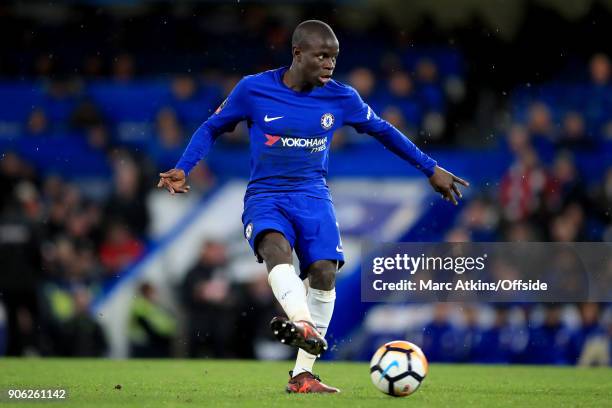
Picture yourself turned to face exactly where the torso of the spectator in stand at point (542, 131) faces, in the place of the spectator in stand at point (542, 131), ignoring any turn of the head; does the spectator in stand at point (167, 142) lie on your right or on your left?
on your right

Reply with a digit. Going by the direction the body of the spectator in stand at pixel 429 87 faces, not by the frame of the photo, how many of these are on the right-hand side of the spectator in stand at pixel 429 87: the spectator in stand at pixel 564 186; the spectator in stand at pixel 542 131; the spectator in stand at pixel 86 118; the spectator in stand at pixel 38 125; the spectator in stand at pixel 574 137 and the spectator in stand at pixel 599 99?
2

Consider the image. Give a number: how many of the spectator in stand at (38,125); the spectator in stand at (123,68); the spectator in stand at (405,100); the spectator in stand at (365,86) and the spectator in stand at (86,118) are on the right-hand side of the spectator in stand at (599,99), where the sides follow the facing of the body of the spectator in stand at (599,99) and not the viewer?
5

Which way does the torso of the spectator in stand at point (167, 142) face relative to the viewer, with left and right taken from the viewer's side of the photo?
facing the viewer

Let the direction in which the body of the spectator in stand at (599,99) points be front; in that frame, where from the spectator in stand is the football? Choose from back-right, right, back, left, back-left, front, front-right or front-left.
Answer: front

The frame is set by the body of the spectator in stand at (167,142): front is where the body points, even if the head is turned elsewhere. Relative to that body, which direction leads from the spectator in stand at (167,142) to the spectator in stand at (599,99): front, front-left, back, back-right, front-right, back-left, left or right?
left

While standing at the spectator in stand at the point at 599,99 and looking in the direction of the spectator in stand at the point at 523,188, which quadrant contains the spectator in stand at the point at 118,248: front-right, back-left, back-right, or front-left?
front-right

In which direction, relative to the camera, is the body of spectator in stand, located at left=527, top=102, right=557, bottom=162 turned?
toward the camera

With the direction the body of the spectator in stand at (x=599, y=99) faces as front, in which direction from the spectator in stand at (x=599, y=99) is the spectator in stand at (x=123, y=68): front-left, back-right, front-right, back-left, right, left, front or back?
right

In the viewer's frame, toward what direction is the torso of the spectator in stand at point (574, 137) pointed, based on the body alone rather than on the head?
toward the camera

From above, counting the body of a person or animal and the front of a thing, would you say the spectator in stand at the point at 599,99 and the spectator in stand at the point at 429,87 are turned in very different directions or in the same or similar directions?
same or similar directions

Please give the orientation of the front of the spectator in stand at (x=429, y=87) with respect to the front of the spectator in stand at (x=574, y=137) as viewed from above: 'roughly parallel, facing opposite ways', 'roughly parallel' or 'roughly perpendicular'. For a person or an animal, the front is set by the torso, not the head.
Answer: roughly parallel
